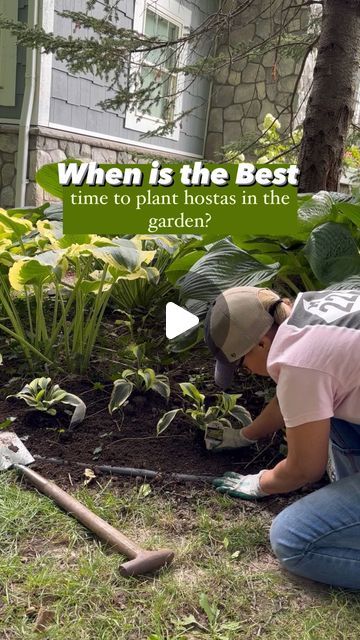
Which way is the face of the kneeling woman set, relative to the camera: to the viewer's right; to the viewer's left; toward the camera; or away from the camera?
to the viewer's left

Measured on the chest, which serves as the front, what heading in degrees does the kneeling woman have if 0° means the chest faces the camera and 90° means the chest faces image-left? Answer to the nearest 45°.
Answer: approximately 90°

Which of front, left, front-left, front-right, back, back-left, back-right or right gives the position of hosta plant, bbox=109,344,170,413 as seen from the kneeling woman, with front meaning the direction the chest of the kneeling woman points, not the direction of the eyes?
front-right

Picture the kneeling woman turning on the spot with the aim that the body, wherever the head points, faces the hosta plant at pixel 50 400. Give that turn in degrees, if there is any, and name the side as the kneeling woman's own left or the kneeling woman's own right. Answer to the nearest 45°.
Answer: approximately 45° to the kneeling woman's own right

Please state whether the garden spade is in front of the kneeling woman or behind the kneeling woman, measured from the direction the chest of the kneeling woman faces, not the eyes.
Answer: in front

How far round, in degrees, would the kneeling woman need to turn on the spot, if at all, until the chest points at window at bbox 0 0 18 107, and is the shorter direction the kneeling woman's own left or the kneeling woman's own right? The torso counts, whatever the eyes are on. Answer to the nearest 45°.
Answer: approximately 45° to the kneeling woman's own right

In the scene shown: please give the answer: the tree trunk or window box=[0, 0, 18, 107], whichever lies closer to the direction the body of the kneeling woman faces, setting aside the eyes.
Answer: the window

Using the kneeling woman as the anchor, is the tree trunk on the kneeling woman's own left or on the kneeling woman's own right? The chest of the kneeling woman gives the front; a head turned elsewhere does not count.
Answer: on the kneeling woman's own right
